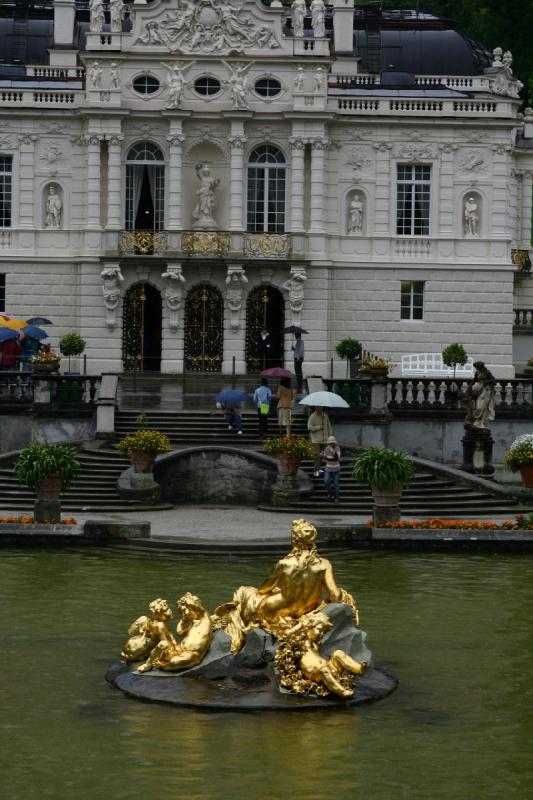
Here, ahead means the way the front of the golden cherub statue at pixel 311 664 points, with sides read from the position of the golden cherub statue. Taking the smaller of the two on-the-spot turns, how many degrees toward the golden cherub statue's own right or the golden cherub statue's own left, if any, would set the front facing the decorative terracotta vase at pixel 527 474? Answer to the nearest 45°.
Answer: approximately 135° to the golden cherub statue's own left

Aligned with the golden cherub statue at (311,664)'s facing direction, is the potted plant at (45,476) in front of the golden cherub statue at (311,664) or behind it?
behind

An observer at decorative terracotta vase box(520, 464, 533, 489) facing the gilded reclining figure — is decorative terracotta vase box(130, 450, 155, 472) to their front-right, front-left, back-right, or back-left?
front-right

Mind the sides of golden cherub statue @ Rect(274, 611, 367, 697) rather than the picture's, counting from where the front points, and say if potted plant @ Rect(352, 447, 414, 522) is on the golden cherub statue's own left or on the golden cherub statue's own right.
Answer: on the golden cherub statue's own left

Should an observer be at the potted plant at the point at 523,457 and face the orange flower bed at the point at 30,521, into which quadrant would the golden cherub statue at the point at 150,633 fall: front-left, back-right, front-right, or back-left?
front-left

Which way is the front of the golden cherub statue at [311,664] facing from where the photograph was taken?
facing the viewer and to the right of the viewer

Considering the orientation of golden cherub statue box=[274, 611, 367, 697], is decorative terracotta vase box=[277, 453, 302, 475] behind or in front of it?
behind

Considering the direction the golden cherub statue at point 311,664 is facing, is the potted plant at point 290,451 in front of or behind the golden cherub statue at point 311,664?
behind

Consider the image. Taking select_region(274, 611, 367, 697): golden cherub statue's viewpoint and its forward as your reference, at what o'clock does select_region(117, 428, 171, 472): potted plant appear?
The potted plant is roughly at 7 o'clock from the golden cherub statue.

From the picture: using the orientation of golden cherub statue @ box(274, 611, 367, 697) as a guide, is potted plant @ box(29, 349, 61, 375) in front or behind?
behind

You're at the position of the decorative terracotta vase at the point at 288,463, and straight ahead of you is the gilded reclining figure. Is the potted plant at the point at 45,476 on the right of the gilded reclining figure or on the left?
right
